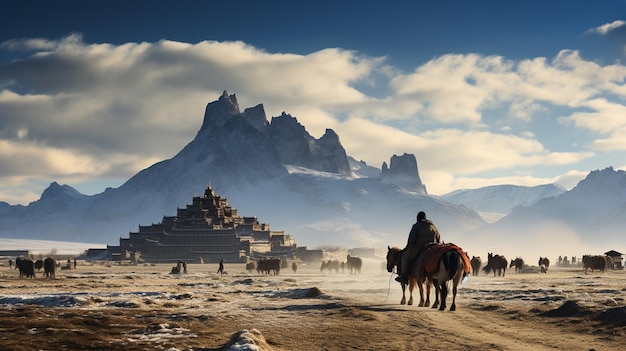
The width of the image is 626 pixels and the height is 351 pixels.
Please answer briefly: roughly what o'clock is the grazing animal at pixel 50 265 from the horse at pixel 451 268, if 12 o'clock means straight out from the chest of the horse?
The grazing animal is roughly at 12 o'clock from the horse.

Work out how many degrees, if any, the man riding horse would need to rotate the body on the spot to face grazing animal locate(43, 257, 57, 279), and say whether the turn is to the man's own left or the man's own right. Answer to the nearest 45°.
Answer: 0° — they already face it

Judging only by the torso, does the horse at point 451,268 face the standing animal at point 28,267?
yes

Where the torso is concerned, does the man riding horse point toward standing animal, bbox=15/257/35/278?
yes

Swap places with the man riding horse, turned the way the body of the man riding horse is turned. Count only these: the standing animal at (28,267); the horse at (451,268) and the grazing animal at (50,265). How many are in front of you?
2

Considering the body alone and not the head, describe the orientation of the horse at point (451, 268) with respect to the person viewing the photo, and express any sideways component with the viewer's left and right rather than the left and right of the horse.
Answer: facing away from the viewer and to the left of the viewer

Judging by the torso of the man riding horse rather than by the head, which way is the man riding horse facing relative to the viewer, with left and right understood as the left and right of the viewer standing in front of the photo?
facing away from the viewer and to the left of the viewer
